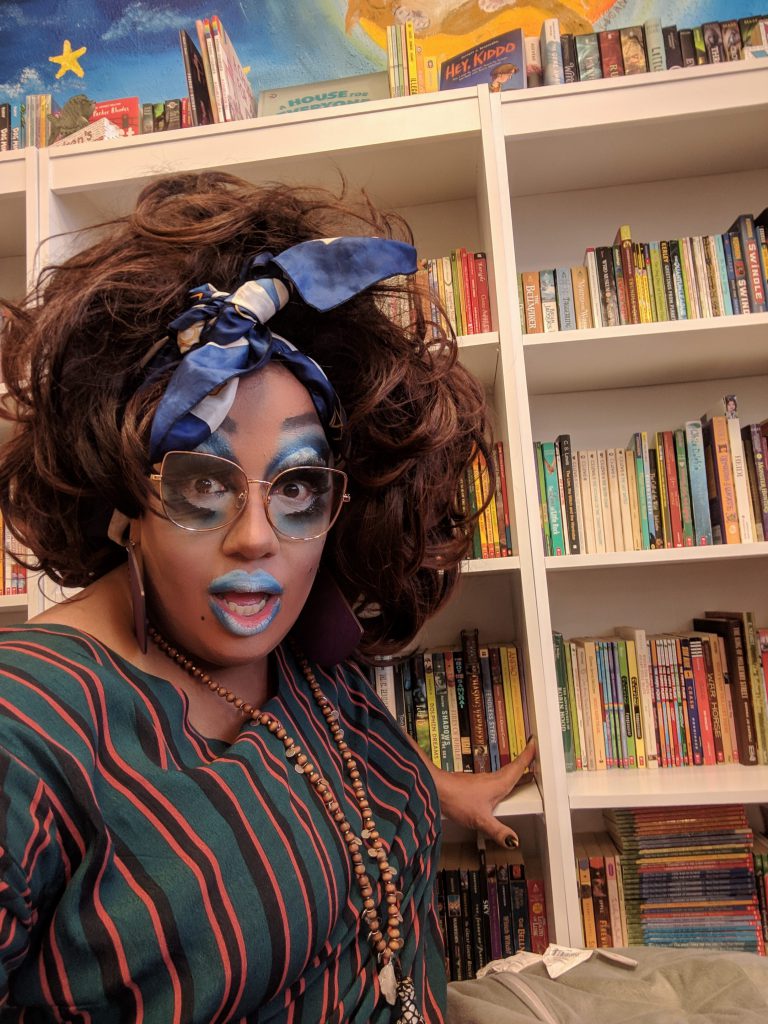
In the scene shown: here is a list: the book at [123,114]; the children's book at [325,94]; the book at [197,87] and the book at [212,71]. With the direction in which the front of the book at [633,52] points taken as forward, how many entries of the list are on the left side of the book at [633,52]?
0

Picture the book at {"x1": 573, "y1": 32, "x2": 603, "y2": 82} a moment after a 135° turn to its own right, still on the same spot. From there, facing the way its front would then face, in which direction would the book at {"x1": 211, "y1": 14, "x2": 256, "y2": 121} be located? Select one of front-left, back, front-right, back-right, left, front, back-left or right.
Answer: front-left

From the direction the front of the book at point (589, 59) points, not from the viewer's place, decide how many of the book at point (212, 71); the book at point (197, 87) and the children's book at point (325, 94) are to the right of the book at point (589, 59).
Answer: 3

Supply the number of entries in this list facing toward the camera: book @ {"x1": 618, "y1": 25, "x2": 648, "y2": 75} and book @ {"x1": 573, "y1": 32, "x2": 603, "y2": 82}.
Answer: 2

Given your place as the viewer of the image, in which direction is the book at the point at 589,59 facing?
facing the viewer

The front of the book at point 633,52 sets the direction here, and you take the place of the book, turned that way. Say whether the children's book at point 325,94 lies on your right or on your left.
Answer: on your right

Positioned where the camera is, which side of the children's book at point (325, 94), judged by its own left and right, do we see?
front

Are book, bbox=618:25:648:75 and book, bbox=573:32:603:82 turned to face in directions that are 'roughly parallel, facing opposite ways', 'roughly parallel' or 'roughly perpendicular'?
roughly parallel

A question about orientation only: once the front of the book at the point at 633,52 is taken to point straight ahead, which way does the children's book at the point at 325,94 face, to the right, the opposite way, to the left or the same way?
the same way
